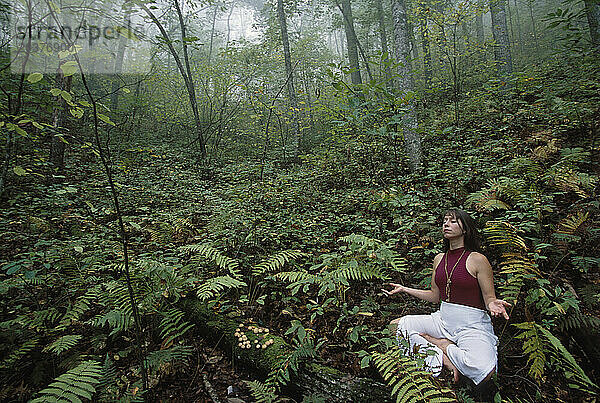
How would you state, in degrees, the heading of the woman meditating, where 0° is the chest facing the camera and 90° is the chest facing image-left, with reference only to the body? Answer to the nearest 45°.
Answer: approximately 45°

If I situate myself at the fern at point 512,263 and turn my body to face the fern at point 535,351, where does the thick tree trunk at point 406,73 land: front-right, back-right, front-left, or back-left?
back-right

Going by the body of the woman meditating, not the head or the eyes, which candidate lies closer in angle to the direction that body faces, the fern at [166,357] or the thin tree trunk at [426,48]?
the fern

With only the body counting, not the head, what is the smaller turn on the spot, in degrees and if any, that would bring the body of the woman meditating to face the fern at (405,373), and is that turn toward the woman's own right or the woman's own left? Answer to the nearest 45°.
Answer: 0° — they already face it

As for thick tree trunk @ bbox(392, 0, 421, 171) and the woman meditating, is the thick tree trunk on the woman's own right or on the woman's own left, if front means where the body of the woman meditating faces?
on the woman's own right

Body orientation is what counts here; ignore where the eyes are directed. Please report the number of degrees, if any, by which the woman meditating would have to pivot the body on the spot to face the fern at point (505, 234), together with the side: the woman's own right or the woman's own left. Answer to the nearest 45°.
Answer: approximately 180°

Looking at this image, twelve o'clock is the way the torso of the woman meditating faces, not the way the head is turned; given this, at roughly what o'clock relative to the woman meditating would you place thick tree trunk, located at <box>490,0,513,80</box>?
The thick tree trunk is roughly at 5 o'clock from the woman meditating.

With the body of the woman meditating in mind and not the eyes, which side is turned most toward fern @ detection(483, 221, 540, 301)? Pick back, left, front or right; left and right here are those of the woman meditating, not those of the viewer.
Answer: back

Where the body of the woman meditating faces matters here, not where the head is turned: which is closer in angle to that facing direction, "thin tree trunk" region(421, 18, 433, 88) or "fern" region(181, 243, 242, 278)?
the fern

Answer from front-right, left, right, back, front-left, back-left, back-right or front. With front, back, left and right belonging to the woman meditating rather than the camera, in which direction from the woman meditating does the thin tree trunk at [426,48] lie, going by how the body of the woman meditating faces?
back-right
